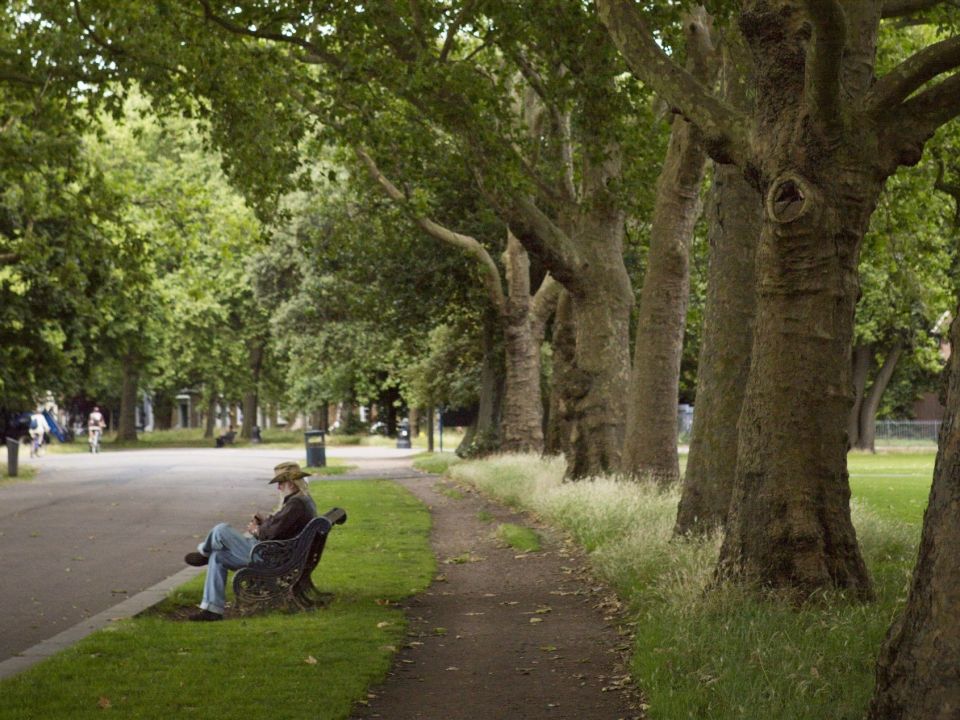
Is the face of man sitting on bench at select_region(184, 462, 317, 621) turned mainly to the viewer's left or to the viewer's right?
to the viewer's left

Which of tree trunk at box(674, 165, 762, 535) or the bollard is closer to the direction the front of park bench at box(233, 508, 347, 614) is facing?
the bollard

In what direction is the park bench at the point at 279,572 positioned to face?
to the viewer's left

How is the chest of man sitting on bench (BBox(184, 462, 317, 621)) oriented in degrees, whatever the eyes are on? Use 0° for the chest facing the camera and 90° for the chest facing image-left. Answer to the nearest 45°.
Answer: approximately 90°

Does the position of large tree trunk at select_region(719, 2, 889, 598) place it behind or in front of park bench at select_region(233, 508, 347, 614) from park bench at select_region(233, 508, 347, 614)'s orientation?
behind

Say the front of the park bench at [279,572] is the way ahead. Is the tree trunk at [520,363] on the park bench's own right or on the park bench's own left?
on the park bench's own right
